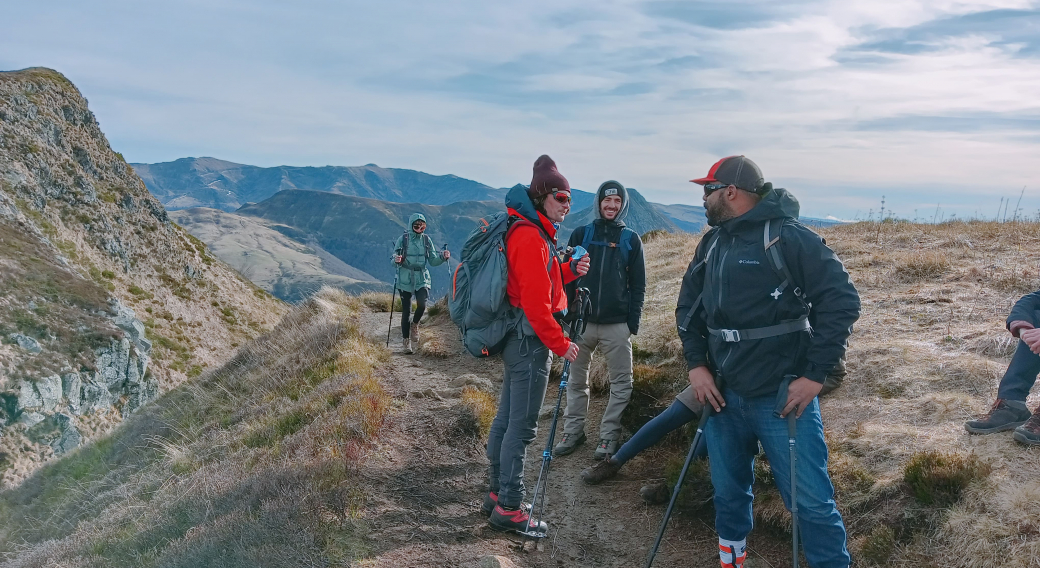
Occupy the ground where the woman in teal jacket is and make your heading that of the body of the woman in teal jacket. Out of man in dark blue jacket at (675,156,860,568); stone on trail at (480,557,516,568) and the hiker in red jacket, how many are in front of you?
3

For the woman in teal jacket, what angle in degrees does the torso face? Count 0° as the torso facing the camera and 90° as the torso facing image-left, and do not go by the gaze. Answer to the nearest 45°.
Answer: approximately 0°

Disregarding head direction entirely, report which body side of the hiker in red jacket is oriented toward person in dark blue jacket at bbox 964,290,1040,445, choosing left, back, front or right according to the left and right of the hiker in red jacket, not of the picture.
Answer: front

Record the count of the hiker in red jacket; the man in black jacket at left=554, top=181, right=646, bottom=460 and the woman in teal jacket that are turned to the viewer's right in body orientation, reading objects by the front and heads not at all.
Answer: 1

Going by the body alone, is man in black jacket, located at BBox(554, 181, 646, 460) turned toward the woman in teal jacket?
no

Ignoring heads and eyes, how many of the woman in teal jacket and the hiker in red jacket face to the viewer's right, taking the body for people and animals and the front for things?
1

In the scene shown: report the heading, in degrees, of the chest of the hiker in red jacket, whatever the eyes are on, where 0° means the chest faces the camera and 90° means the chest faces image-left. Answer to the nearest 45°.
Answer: approximately 270°

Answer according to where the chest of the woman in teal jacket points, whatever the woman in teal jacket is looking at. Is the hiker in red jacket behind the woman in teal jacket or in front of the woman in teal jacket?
in front

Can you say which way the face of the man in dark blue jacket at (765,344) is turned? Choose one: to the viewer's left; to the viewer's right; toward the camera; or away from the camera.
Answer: to the viewer's left

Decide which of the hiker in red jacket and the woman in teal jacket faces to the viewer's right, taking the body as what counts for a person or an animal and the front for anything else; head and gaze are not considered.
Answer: the hiker in red jacket

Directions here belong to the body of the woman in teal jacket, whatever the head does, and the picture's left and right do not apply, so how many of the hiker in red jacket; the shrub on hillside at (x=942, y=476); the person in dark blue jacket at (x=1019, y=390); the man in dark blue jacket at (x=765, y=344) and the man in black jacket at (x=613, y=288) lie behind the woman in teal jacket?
0

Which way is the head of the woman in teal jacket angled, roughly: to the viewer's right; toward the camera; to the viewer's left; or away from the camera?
toward the camera

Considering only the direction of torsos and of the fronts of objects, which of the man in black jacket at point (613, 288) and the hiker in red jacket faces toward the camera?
the man in black jacket

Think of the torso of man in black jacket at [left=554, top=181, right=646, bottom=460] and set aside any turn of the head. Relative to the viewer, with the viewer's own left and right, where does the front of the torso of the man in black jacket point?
facing the viewer

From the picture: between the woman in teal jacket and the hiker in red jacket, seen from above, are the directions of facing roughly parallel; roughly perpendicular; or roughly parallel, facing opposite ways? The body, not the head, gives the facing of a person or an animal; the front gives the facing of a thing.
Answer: roughly perpendicular

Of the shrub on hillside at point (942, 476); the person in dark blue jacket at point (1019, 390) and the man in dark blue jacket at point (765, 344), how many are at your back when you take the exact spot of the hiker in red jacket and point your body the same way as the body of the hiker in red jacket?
0

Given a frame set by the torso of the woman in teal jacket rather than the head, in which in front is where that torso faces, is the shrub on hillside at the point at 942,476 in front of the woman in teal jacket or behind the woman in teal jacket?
in front
